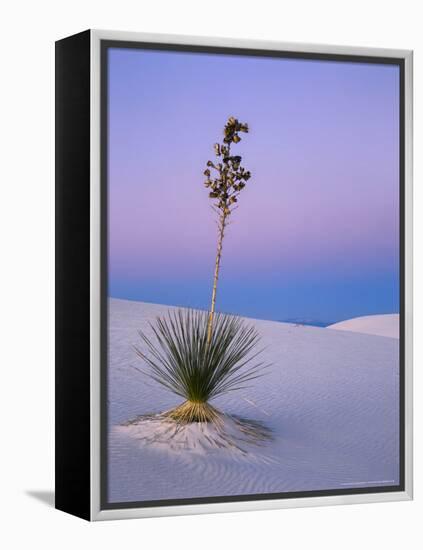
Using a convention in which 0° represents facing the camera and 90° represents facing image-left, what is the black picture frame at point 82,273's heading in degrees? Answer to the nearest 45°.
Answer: approximately 315°
